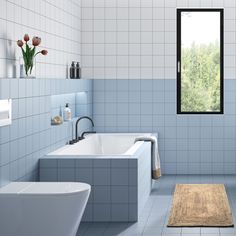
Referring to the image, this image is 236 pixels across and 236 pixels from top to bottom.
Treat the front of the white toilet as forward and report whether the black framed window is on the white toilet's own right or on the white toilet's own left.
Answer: on the white toilet's own left

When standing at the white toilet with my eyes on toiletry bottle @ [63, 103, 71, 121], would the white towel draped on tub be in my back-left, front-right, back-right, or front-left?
front-right

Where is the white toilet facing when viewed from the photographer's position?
facing to the right of the viewer

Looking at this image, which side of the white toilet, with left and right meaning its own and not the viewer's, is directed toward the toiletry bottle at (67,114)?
left

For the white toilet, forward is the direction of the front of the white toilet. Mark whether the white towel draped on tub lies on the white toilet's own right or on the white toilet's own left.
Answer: on the white toilet's own left

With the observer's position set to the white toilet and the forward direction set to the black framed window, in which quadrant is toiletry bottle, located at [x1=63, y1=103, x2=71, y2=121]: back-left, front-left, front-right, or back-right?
front-left

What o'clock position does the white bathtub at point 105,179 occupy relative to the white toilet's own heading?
The white bathtub is roughly at 10 o'clock from the white toilet.
